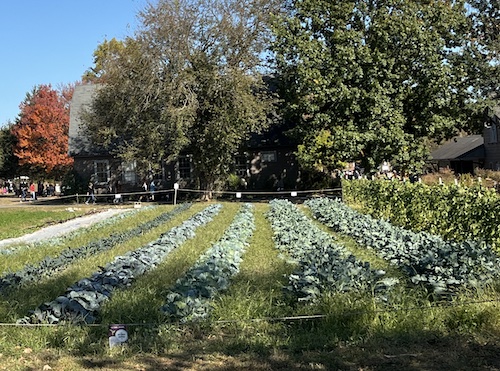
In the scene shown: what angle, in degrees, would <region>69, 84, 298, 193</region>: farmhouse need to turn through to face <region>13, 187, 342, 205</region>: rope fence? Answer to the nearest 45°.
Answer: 0° — it already faces it

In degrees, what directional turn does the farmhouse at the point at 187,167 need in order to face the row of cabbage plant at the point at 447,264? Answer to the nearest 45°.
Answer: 0° — it already faces it

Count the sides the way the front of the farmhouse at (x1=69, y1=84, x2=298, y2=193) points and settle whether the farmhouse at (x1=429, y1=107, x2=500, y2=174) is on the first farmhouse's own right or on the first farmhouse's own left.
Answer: on the first farmhouse's own left

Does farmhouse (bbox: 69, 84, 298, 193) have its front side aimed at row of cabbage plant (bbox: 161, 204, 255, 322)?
yes

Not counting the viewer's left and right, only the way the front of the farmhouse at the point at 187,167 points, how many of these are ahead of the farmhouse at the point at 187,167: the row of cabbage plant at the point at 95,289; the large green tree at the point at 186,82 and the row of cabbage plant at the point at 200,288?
3

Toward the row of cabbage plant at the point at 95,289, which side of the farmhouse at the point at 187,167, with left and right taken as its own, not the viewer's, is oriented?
front

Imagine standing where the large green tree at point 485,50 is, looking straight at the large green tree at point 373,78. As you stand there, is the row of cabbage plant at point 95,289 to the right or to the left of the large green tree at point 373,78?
left

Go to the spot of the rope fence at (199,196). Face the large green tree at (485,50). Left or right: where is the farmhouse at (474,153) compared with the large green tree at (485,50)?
left

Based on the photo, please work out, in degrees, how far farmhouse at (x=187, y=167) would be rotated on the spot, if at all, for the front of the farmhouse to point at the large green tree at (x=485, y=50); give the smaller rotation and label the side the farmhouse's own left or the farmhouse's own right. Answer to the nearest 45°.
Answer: approximately 45° to the farmhouse's own left

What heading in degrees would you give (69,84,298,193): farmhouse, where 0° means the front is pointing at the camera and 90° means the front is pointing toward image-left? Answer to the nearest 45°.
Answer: approximately 0°

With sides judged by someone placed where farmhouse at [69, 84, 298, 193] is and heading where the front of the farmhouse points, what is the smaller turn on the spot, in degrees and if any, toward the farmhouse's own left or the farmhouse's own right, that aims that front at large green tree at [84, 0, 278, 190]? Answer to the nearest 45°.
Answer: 0° — it already faces it
